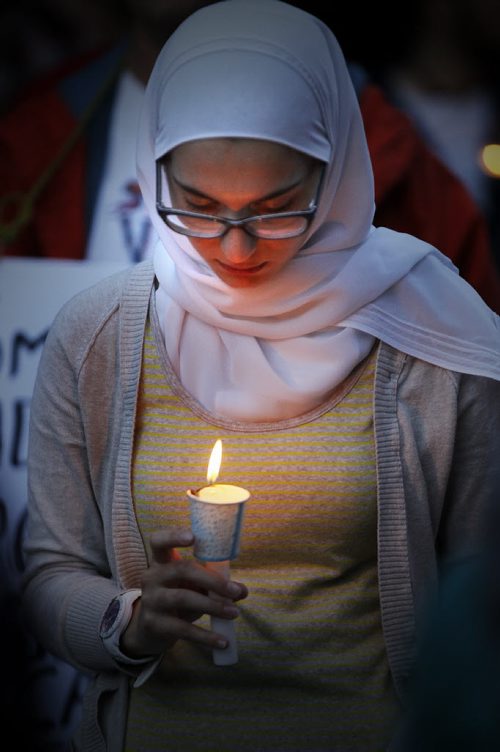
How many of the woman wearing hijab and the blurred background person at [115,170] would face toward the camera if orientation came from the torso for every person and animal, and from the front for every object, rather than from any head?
2

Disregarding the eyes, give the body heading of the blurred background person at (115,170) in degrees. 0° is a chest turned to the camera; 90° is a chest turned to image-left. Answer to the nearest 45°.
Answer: approximately 0°

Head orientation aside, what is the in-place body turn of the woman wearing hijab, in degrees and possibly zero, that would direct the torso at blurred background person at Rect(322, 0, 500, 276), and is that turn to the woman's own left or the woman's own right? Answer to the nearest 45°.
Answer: approximately 180°

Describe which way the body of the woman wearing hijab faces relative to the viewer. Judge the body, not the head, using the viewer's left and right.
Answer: facing the viewer
